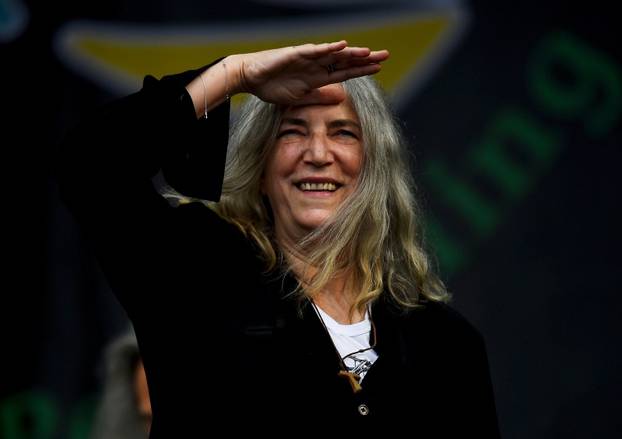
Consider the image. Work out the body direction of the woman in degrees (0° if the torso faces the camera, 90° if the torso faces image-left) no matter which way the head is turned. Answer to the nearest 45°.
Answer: approximately 0°
